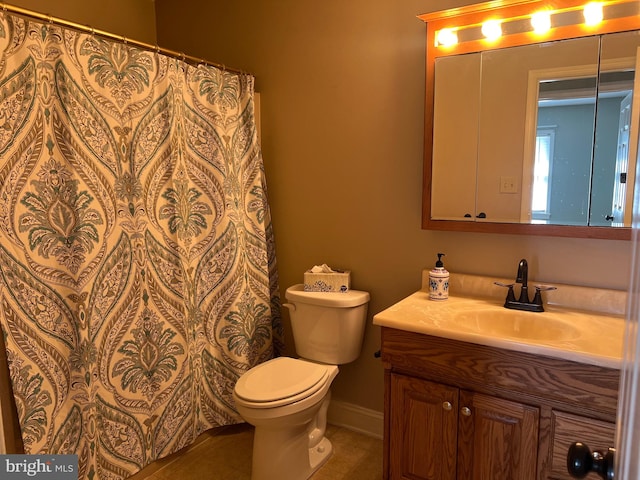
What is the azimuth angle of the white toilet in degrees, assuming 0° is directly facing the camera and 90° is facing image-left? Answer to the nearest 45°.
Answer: approximately 45°

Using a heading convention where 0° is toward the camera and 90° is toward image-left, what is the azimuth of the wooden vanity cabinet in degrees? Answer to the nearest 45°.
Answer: approximately 45°
